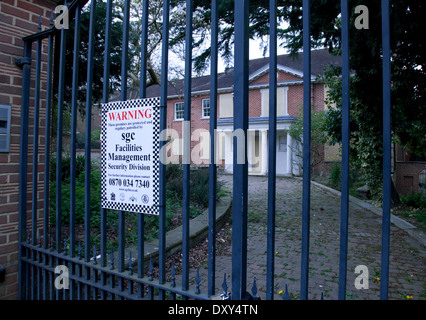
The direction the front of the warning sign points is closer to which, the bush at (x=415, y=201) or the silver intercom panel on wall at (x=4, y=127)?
the silver intercom panel on wall

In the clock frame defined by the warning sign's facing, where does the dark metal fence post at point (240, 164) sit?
The dark metal fence post is roughly at 9 o'clock from the warning sign.

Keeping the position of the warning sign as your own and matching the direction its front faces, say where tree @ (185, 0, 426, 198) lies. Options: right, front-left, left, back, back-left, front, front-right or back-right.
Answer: back

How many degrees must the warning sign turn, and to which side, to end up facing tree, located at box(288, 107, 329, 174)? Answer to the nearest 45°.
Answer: approximately 180°

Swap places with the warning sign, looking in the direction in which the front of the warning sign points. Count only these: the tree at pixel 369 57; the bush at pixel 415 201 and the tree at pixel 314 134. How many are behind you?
3

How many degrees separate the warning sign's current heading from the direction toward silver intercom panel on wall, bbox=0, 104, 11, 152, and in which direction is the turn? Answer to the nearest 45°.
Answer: approximately 90° to its right

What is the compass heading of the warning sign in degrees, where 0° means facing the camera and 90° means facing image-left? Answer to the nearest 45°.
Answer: approximately 45°

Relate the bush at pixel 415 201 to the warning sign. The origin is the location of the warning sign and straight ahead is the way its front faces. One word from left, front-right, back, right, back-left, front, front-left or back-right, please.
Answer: back

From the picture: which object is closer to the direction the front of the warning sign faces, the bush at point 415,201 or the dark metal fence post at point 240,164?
the dark metal fence post

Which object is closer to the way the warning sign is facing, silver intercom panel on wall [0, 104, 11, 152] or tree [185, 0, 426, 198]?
the silver intercom panel on wall
